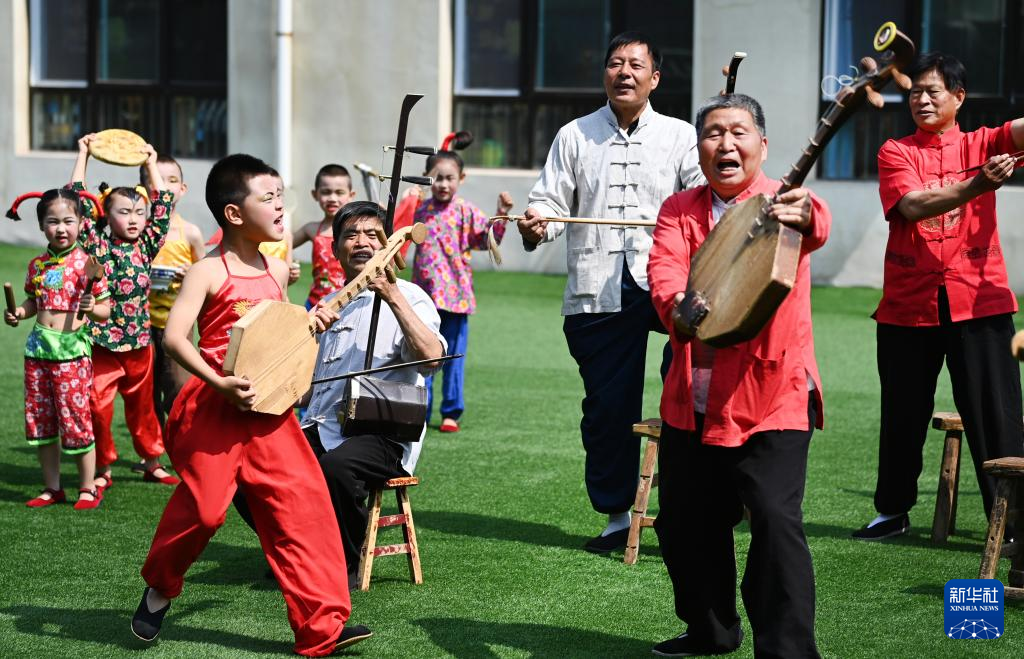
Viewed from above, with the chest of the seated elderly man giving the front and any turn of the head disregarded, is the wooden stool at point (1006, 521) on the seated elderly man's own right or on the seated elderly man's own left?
on the seated elderly man's own left

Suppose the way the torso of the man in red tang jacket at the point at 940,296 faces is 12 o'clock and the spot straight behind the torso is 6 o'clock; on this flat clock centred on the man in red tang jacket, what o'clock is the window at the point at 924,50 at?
The window is roughly at 6 o'clock from the man in red tang jacket.

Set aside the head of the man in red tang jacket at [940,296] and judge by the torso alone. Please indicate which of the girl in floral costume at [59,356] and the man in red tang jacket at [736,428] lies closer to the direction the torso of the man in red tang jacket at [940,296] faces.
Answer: the man in red tang jacket

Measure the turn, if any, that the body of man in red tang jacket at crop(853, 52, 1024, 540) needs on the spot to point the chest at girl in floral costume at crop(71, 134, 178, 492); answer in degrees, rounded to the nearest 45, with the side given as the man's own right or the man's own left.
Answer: approximately 90° to the man's own right

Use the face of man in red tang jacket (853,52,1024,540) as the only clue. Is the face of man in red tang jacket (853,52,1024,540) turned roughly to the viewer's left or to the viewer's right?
to the viewer's left

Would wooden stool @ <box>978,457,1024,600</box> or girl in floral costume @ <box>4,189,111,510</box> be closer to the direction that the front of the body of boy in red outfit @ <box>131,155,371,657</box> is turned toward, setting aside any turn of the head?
the wooden stool
